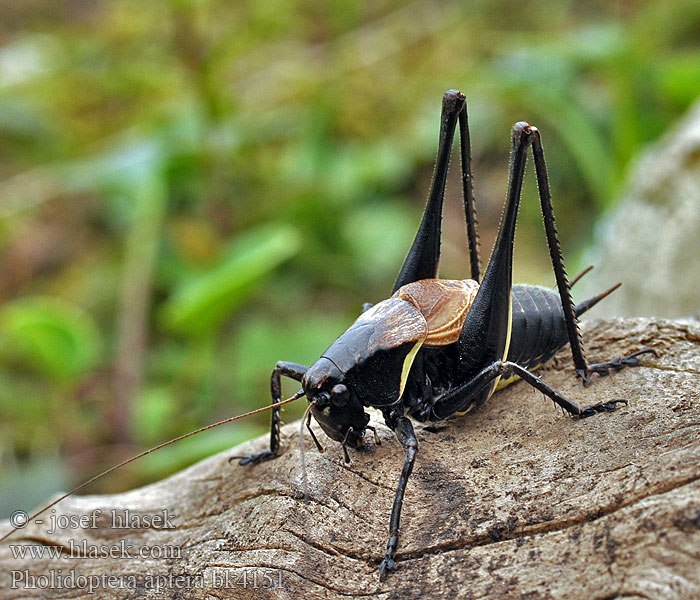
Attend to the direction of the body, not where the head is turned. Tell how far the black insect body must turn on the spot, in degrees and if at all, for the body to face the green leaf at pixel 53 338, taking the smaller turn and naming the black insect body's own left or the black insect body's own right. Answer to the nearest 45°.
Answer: approximately 90° to the black insect body's own right

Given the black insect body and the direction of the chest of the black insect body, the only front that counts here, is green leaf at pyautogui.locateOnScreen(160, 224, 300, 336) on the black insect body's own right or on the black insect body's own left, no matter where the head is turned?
on the black insect body's own right

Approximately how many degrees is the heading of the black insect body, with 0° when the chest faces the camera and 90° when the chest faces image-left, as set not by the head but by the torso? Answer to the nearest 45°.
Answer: approximately 45°
